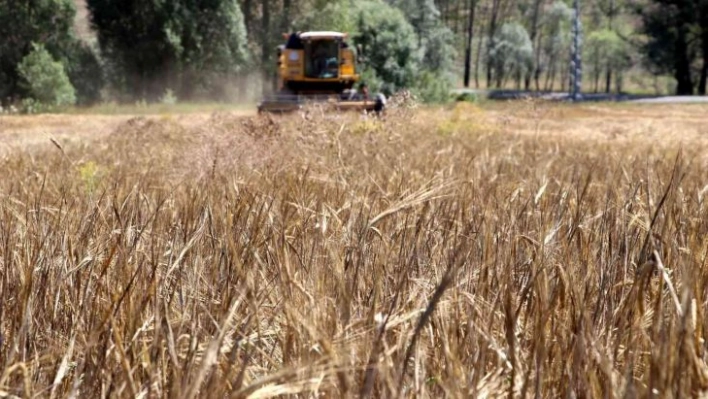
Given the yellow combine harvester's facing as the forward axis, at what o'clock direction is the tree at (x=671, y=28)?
The tree is roughly at 7 o'clock from the yellow combine harvester.

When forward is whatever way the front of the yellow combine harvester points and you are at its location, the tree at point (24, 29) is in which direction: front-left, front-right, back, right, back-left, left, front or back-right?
back-right

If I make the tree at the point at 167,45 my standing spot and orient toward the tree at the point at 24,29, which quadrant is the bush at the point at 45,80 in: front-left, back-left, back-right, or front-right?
front-left

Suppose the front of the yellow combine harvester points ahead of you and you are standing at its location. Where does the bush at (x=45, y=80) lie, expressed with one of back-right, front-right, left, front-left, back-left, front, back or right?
back-right

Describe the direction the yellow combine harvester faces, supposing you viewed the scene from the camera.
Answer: facing the viewer

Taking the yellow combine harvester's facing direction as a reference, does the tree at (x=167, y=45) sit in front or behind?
behind
